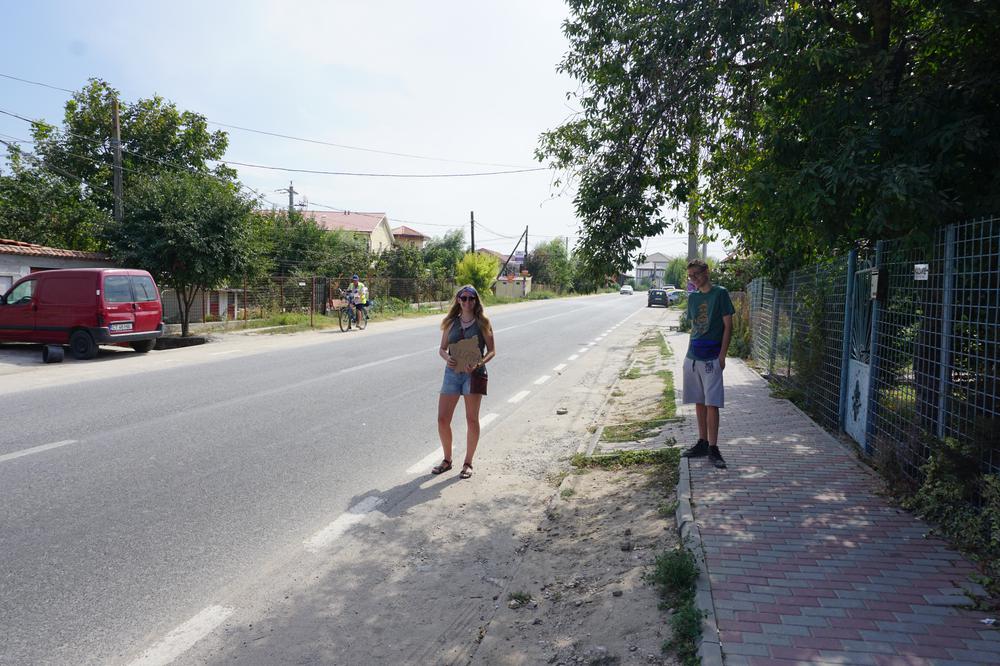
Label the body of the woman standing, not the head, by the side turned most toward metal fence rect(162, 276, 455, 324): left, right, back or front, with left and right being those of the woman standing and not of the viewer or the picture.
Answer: back

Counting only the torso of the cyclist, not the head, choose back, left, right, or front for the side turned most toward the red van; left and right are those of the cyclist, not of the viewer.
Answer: front

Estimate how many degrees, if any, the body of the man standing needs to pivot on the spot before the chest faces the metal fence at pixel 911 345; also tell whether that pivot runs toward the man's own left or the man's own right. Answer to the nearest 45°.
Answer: approximately 135° to the man's own left

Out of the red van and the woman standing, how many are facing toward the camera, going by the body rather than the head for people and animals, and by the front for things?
1

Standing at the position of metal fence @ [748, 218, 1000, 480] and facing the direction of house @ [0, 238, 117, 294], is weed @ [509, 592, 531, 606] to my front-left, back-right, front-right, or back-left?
front-left

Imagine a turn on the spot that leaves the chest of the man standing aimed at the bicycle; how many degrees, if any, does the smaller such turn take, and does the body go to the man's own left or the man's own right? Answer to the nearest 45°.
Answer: approximately 90° to the man's own right

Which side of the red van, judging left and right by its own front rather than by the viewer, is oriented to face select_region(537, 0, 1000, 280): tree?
back

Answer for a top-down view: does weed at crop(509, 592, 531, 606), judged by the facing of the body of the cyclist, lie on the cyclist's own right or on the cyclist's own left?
on the cyclist's own left

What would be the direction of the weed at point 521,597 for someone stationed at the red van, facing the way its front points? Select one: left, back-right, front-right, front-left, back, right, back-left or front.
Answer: back-left

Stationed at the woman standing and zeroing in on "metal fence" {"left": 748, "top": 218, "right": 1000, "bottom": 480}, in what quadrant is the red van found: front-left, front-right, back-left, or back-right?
back-left

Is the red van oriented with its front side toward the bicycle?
no

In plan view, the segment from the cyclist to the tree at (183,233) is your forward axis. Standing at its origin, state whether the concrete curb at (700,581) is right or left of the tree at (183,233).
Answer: left

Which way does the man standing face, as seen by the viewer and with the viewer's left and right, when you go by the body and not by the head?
facing the viewer and to the left of the viewer

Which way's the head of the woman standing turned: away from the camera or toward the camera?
toward the camera

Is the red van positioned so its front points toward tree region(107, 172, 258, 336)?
no

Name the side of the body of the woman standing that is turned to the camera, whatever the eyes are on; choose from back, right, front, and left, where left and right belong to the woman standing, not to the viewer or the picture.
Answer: front

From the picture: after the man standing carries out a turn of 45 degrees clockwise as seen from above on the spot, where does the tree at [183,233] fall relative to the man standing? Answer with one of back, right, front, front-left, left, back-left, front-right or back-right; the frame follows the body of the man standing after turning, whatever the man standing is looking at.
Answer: front-right
